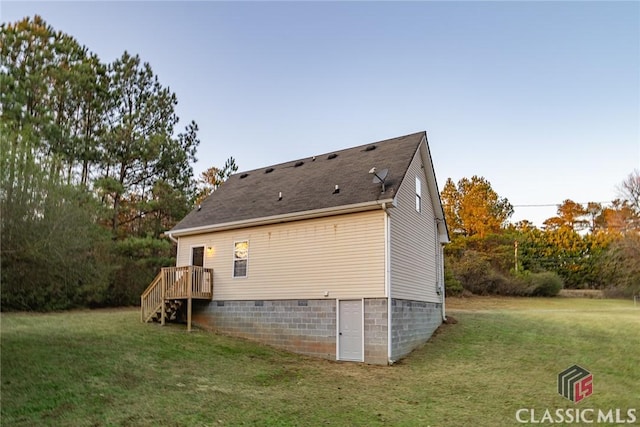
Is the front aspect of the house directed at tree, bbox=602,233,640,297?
yes

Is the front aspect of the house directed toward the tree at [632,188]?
yes

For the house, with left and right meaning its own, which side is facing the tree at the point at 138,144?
left

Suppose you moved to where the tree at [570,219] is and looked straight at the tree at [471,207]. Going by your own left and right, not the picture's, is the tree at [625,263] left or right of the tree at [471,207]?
left

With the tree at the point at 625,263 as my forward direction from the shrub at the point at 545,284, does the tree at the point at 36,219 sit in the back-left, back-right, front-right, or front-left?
back-right

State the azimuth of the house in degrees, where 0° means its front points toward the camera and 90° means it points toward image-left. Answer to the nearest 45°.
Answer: approximately 225°

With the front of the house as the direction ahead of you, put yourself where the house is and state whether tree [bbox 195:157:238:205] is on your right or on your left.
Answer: on your left
